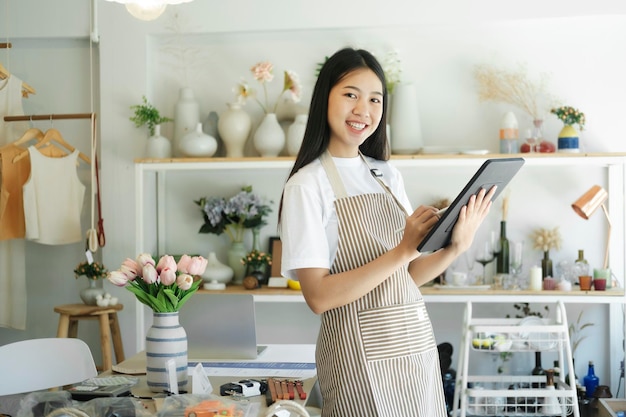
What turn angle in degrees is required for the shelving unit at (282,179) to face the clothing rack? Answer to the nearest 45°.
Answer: approximately 90° to its right

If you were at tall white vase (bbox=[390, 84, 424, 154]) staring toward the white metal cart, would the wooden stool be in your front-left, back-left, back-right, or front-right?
back-right

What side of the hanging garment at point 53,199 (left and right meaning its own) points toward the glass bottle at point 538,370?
left

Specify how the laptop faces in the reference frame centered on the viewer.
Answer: facing away from the viewer

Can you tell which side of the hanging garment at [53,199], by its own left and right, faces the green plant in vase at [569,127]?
left

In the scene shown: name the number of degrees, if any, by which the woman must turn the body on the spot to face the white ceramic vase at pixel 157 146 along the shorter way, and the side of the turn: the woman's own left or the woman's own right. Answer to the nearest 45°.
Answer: approximately 180°

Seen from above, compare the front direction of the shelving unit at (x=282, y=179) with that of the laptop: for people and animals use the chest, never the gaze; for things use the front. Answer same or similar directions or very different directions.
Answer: very different directions

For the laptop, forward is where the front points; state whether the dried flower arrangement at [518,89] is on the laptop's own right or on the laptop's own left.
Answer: on the laptop's own right

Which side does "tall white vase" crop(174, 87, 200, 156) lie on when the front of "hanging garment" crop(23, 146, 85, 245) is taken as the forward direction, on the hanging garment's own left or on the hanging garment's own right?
on the hanging garment's own left
